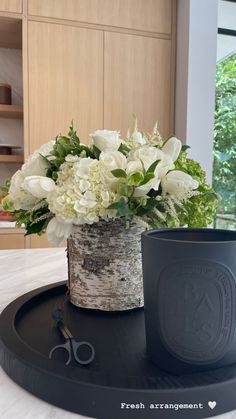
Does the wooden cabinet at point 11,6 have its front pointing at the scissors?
yes

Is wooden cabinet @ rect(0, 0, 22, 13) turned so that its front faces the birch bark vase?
yes

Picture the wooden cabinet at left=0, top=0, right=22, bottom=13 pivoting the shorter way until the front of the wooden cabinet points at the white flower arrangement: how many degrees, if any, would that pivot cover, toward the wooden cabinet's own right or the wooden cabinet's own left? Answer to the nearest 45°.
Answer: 0° — it already faces it

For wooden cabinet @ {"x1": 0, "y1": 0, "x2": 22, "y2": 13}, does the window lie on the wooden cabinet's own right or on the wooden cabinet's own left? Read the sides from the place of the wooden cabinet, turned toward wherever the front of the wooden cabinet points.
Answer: on the wooden cabinet's own left

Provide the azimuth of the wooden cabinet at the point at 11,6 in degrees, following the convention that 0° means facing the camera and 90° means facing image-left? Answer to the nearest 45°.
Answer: approximately 0°

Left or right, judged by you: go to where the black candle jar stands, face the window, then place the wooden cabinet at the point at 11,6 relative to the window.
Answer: left

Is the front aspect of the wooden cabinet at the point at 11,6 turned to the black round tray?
yes

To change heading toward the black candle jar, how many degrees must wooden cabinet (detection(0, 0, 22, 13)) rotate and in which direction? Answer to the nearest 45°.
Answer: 0° — it already faces it
